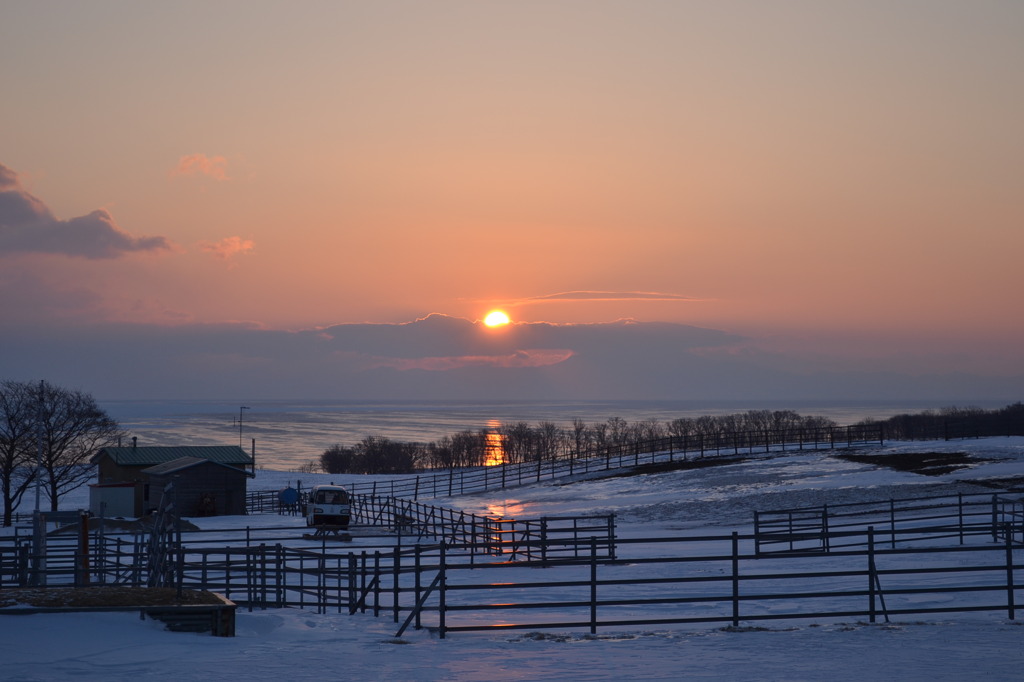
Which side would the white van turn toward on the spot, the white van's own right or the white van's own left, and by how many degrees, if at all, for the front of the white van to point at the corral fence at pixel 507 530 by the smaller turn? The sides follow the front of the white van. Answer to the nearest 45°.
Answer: approximately 45° to the white van's own left

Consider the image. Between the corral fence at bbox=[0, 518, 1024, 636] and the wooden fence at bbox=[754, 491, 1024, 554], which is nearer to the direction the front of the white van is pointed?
the corral fence

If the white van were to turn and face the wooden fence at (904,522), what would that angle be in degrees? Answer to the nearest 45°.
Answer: approximately 45° to its left

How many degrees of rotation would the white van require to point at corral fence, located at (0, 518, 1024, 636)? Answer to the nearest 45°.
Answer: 0° — it already faces it

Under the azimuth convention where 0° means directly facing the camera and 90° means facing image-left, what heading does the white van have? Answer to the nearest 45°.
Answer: approximately 0°

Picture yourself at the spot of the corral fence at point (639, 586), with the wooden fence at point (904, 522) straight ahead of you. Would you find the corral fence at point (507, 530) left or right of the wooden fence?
left
